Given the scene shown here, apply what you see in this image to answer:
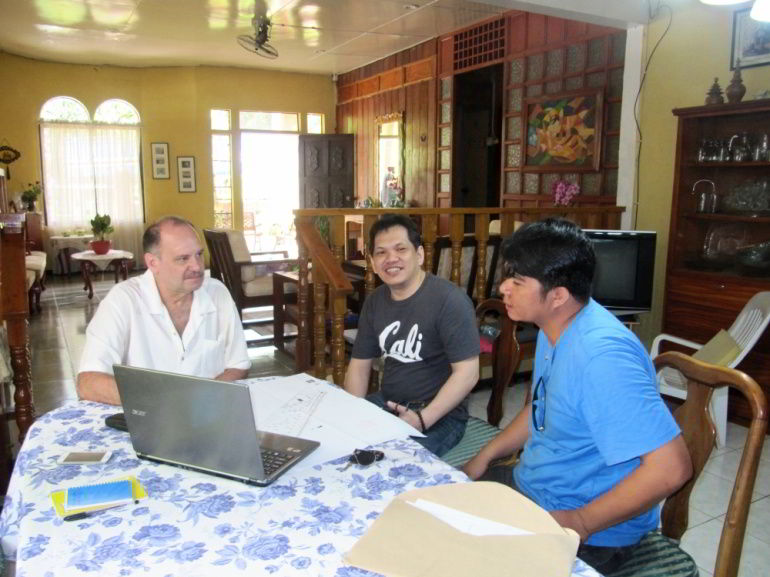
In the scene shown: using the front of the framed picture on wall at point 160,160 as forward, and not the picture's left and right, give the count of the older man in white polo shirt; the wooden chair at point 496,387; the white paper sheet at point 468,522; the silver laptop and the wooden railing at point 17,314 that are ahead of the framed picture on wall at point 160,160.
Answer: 5

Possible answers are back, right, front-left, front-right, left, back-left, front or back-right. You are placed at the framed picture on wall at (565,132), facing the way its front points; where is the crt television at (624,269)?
front-left

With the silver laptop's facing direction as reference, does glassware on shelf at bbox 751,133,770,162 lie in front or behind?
in front

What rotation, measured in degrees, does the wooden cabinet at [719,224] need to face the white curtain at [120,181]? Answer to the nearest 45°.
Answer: approximately 45° to its right

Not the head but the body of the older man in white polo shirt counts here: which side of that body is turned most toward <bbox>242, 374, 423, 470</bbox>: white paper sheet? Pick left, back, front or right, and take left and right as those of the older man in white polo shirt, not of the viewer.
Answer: front

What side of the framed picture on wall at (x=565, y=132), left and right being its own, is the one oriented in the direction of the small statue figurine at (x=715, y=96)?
left

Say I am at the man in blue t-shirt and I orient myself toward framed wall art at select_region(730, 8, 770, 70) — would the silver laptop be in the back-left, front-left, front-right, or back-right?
back-left

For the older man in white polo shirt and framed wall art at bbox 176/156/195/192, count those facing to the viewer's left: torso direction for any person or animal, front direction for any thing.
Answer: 0

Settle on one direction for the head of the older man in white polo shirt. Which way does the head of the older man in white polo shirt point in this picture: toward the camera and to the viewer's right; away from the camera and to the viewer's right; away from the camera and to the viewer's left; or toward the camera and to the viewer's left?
toward the camera and to the viewer's right

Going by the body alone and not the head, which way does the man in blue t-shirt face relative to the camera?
to the viewer's left

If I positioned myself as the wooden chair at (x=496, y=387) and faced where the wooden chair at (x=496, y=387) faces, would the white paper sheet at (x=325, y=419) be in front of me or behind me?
in front

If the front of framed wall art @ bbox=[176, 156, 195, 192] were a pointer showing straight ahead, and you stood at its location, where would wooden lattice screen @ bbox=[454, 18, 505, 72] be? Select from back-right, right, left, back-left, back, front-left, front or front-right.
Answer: front-left

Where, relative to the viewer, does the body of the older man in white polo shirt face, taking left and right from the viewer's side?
facing the viewer and to the right of the viewer

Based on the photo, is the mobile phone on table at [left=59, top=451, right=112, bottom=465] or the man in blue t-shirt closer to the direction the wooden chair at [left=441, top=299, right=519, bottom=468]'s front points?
the mobile phone on table

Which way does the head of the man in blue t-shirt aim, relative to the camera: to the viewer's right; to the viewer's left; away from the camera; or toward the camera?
to the viewer's left

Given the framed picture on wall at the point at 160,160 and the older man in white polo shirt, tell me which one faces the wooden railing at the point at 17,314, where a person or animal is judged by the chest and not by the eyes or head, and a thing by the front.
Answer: the framed picture on wall
